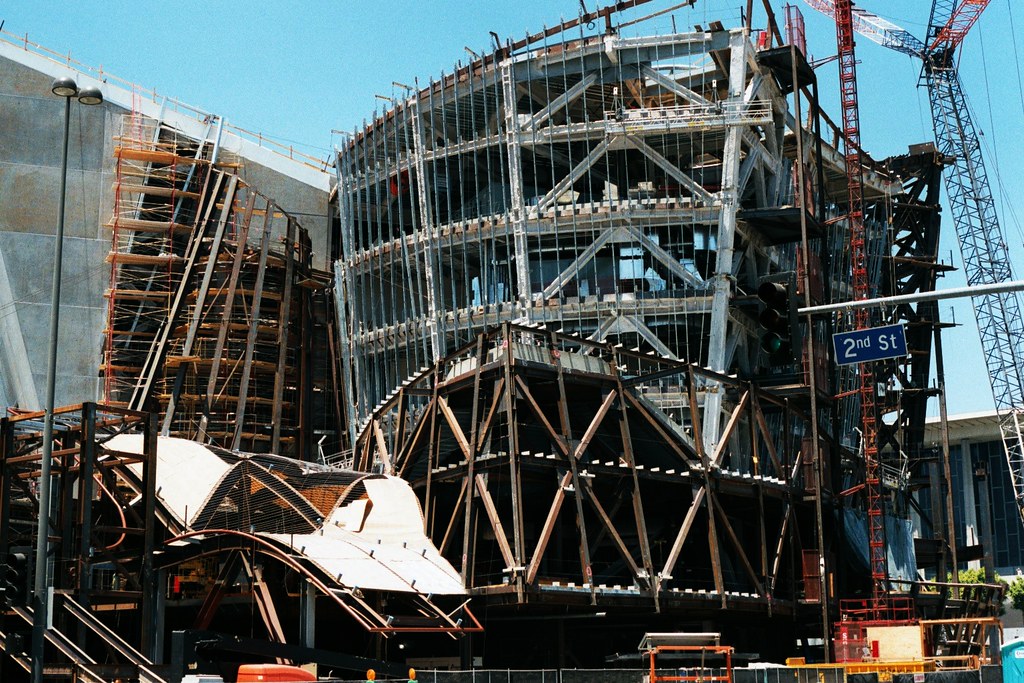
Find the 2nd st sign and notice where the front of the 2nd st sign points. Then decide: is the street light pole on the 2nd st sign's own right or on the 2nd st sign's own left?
on the 2nd st sign's own right

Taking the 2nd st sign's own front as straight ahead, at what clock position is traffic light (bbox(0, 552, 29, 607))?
The traffic light is roughly at 2 o'clock from the 2nd st sign.

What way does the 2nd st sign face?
toward the camera
